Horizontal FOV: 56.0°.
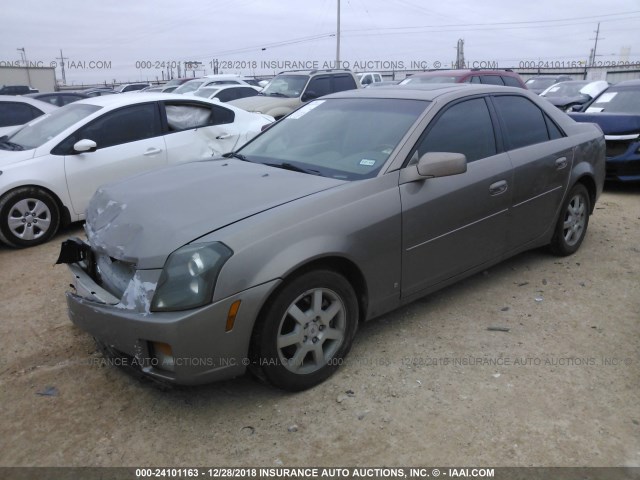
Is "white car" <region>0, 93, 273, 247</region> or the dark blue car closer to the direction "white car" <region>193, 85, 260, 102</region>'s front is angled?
the white car

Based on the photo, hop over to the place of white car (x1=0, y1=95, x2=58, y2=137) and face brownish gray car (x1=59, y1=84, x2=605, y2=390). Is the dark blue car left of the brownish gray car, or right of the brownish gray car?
left

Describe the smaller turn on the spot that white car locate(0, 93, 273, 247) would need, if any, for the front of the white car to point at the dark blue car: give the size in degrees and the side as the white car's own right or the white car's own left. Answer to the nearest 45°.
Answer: approximately 135° to the white car's own left

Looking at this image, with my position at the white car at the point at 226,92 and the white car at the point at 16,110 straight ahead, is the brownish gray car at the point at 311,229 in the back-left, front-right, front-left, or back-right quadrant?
front-left

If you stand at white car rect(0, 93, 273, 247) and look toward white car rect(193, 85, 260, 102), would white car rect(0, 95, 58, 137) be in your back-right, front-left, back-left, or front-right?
front-left

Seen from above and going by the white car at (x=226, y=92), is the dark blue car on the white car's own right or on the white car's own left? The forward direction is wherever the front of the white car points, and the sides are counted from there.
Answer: on the white car's own left

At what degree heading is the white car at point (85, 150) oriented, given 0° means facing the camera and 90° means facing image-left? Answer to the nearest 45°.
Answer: approximately 45°

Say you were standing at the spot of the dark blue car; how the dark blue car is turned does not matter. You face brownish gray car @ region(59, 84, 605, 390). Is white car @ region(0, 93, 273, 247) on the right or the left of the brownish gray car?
right

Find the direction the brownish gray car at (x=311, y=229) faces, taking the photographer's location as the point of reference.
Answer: facing the viewer and to the left of the viewer

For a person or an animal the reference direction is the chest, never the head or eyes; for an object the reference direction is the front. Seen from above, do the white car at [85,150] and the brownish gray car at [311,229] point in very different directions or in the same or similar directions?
same or similar directions

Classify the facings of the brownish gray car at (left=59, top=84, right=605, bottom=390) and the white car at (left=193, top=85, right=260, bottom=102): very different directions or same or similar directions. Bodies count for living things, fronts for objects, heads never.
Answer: same or similar directions

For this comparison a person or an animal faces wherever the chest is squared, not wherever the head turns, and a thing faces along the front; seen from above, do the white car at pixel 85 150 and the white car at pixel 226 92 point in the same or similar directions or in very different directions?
same or similar directions

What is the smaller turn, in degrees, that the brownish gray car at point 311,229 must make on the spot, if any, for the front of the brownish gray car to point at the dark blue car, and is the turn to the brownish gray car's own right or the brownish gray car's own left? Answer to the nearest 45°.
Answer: approximately 180°

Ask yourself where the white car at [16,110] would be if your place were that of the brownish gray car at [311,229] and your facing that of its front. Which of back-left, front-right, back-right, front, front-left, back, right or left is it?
right
